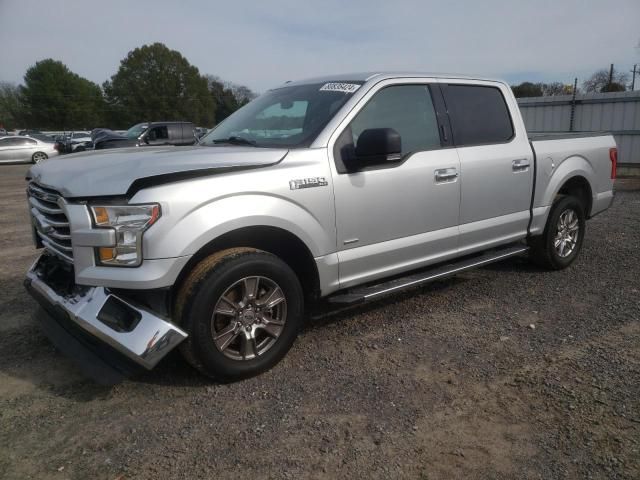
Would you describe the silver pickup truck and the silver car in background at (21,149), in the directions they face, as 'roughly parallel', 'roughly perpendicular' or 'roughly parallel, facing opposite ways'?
roughly parallel

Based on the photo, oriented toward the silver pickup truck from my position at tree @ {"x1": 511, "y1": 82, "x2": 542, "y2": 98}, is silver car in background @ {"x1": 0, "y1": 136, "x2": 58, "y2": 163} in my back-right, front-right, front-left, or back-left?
front-right

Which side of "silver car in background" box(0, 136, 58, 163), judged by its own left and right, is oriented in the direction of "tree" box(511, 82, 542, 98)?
back

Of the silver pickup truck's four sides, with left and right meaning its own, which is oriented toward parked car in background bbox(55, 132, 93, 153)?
right

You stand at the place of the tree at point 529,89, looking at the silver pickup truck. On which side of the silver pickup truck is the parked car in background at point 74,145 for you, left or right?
right

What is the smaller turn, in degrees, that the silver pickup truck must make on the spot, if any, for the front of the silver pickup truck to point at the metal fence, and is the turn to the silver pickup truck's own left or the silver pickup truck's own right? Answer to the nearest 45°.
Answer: approximately 180°

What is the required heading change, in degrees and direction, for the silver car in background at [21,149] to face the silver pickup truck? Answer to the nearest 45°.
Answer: approximately 90° to its left

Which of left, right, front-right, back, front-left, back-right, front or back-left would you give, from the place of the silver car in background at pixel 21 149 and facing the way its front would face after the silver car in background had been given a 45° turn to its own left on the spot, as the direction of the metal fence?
left

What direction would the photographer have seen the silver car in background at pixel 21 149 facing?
facing to the left of the viewer

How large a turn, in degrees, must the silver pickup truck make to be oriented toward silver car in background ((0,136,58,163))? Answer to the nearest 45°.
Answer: approximately 90° to its right

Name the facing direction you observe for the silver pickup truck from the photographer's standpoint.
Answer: facing the viewer and to the left of the viewer

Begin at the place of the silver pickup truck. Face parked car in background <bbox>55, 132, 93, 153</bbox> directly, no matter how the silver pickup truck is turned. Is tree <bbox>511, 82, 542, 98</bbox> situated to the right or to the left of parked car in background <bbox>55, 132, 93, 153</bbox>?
right

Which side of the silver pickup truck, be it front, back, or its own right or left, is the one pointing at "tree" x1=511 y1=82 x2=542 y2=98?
back

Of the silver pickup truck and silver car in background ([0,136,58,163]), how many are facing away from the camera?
0
